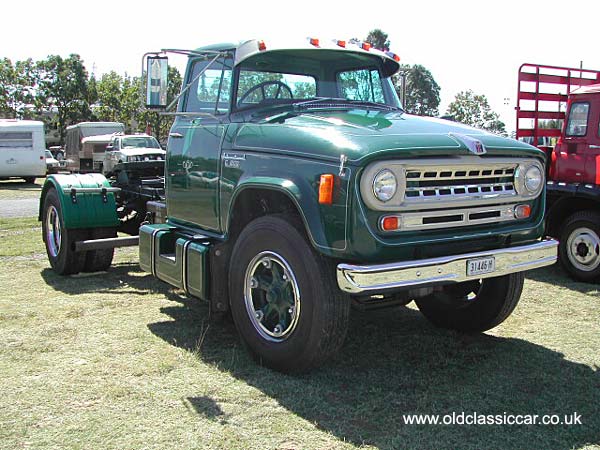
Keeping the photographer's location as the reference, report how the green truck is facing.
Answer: facing the viewer and to the right of the viewer

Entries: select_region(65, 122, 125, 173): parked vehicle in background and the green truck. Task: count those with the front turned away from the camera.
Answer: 0

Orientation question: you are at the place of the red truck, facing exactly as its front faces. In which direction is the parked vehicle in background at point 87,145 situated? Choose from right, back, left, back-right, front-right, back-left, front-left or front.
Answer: back

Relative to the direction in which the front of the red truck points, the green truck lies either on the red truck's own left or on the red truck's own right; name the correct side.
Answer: on the red truck's own right

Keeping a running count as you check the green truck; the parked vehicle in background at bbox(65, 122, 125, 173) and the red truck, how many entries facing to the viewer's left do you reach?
0

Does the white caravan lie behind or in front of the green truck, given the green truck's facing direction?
behind

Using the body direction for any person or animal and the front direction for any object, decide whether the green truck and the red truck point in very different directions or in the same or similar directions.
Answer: same or similar directions

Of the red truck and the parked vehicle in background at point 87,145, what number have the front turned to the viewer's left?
0

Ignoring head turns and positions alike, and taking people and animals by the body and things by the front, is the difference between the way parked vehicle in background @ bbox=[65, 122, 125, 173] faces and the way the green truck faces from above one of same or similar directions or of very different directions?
same or similar directions

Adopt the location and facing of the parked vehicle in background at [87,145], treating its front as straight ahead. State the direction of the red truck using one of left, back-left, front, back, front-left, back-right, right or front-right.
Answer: front-right

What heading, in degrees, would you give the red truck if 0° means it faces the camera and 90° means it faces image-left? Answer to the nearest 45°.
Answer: approximately 315°

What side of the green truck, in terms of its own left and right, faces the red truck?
left

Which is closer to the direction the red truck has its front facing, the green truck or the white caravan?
the green truck

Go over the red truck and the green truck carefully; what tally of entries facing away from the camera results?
0
